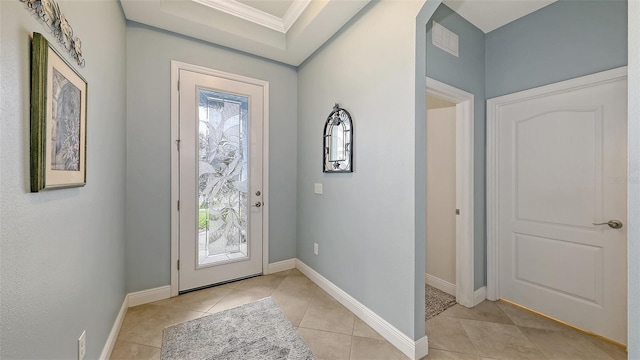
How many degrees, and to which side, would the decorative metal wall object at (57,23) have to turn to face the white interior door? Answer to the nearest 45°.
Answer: approximately 45° to its right

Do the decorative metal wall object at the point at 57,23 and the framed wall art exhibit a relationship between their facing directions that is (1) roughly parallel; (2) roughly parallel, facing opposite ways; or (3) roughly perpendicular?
roughly parallel

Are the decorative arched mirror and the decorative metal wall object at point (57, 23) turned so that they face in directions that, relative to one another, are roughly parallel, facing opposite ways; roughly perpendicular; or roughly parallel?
roughly parallel, facing opposite ways

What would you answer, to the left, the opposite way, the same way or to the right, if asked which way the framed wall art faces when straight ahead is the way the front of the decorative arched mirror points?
the opposite way

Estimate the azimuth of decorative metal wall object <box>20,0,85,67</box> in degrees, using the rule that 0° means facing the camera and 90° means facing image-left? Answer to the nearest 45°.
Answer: approximately 270°

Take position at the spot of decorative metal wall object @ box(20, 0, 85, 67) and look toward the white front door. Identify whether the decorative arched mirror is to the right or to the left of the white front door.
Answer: right

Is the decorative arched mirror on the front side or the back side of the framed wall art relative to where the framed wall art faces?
on the front side

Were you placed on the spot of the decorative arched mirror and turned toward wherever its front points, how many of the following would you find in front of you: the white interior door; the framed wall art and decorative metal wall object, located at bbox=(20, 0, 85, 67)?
2

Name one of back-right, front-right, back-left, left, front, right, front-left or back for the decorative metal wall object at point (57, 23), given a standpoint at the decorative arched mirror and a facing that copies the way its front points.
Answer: front

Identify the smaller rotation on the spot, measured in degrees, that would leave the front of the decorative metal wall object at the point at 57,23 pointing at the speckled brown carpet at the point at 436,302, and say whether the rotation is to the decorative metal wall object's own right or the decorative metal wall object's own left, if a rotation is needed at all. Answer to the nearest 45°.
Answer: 0° — it already faces it

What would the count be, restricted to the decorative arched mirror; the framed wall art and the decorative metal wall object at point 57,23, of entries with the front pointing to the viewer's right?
2

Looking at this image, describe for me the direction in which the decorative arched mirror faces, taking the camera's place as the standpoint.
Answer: facing the viewer and to the left of the viewer

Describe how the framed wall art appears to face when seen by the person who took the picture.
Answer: facing to the right of the viewer

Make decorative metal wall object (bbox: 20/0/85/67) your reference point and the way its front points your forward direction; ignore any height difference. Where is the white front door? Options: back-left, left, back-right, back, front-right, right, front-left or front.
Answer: front-left
